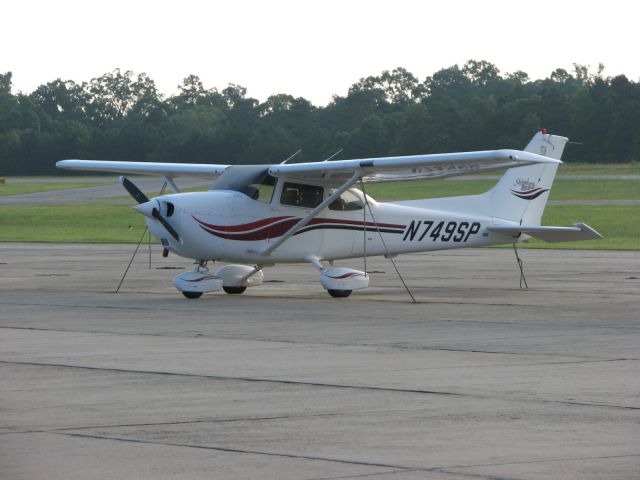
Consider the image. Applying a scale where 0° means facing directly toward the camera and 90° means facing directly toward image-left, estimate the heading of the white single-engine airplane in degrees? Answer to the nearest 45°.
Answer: approximately 45°
